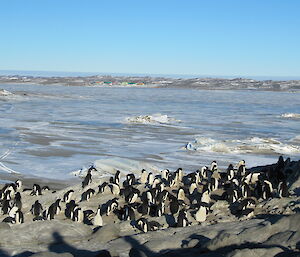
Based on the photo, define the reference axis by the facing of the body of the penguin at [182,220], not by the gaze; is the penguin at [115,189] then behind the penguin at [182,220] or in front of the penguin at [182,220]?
behind

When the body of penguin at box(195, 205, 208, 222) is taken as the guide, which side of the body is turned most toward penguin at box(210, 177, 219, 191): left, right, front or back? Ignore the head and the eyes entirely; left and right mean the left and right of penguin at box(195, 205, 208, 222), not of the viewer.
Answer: back

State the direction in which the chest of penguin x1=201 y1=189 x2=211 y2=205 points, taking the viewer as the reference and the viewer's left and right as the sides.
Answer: facing the viewer and to the right of the viewer

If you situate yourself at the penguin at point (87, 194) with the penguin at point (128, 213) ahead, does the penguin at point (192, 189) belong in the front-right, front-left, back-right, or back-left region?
front-left

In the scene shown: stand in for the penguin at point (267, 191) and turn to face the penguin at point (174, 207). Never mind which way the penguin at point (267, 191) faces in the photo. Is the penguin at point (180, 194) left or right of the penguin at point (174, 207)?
right

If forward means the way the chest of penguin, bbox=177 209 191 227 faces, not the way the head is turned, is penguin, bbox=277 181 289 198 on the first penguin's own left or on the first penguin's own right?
on the first penguin's own left

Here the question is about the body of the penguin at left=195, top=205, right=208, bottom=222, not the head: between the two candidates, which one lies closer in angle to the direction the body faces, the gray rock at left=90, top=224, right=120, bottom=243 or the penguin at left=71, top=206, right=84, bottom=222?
the gray rock

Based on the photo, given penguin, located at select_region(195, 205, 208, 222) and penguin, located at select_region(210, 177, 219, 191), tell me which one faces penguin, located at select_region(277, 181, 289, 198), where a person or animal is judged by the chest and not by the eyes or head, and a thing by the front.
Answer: penguin, located at select_region(210, 177, 219, 191)
